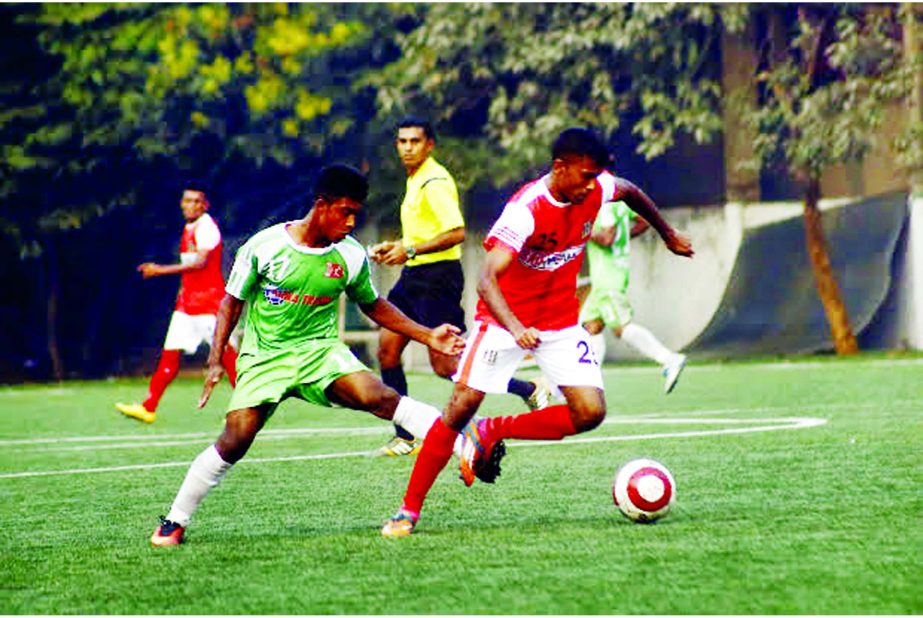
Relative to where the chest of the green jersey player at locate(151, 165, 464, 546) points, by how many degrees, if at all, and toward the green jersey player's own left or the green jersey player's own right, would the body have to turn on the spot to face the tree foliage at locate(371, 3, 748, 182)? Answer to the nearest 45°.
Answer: approximately 135° to the green jersey player's own left

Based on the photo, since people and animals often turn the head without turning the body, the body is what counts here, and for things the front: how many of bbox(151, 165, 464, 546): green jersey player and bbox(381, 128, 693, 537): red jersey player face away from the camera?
0

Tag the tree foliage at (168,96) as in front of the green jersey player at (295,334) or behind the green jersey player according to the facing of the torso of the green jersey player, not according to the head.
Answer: behind

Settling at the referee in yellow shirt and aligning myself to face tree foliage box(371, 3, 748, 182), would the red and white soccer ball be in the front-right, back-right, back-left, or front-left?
back-right
